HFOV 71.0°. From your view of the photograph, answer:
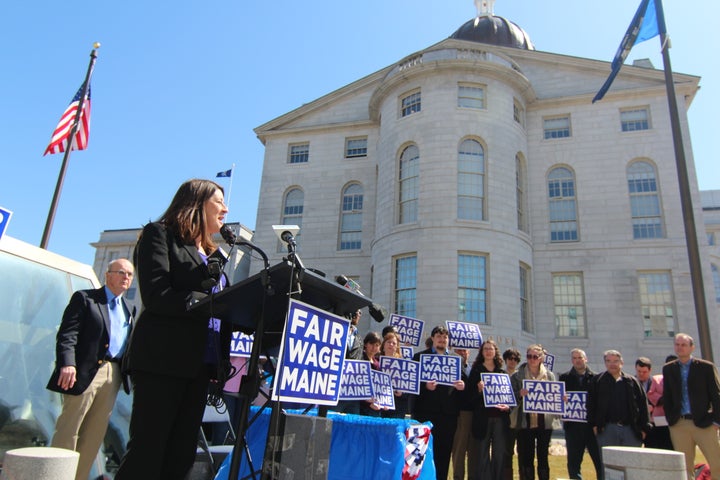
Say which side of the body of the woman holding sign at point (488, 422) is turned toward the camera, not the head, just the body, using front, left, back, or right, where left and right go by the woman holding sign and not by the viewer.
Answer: front

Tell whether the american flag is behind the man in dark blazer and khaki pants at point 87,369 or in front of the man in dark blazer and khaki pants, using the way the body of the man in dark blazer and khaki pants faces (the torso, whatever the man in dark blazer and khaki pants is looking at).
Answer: behind

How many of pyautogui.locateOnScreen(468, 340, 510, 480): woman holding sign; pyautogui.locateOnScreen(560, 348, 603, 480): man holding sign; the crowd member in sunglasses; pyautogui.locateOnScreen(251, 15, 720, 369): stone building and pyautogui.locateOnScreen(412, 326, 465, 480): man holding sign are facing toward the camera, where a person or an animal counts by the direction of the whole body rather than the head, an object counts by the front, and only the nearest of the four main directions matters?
5

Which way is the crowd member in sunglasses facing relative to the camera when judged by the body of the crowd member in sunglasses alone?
toward the camera

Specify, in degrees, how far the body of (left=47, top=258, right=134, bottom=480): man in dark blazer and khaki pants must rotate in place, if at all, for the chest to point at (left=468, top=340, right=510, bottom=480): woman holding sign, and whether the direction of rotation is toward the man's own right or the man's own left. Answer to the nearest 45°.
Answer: approximately 45° to the man's own left

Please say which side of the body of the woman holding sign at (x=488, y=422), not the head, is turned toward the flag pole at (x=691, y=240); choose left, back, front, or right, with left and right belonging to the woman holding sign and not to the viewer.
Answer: left

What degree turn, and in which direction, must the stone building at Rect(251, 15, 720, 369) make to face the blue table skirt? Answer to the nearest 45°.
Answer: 0° — it already faces it

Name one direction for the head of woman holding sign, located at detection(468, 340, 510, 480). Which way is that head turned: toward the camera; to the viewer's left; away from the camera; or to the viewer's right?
toward the camera

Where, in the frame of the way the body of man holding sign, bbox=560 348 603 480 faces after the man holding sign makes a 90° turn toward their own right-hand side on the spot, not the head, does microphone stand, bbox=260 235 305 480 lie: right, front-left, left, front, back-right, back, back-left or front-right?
left

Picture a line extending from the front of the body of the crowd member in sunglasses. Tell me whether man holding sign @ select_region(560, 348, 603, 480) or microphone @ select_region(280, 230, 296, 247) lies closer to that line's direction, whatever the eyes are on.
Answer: the microphone

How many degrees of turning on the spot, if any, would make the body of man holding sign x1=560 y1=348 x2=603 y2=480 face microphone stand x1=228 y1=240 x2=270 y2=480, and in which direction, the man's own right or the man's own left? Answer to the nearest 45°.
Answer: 0° — they already face it

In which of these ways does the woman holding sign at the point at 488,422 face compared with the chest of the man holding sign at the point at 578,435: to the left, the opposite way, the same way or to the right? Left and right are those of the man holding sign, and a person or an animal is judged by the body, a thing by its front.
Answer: the same way

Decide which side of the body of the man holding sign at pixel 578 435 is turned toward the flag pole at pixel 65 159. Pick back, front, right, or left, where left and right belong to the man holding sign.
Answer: right
